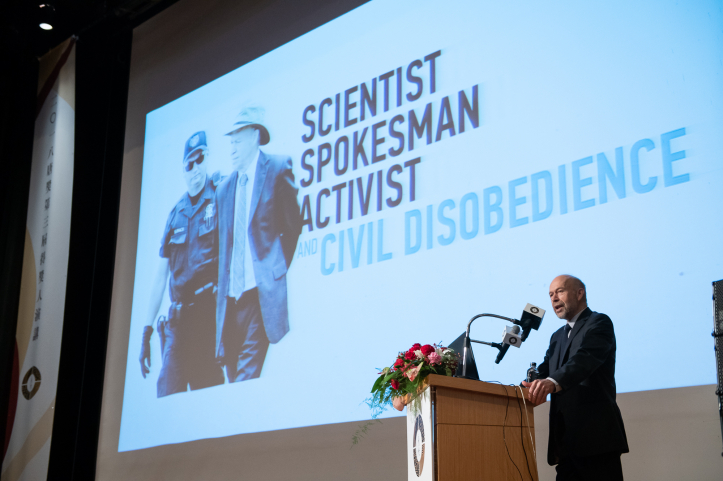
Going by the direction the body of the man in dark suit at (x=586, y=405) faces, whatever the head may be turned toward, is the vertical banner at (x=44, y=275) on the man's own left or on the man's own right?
on the man's own right

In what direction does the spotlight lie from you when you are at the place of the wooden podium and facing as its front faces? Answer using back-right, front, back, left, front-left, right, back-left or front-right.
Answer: front-right

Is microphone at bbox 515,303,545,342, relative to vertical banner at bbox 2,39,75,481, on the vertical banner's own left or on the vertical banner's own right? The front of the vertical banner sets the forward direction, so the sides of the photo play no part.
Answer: on the vertical banner's own left

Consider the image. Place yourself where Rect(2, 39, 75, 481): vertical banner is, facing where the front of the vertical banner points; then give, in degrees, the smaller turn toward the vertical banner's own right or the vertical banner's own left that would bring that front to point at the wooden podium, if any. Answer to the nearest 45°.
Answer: approximately 45° to the vertical banner's own left

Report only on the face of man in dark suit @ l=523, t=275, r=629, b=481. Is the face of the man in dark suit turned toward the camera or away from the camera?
toward the camera

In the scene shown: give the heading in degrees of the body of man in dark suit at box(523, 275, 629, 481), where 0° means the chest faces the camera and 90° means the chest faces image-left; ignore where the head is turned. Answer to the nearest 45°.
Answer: approximately 45°

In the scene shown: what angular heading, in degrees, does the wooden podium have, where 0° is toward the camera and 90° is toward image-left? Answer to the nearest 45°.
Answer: approximately 90°
